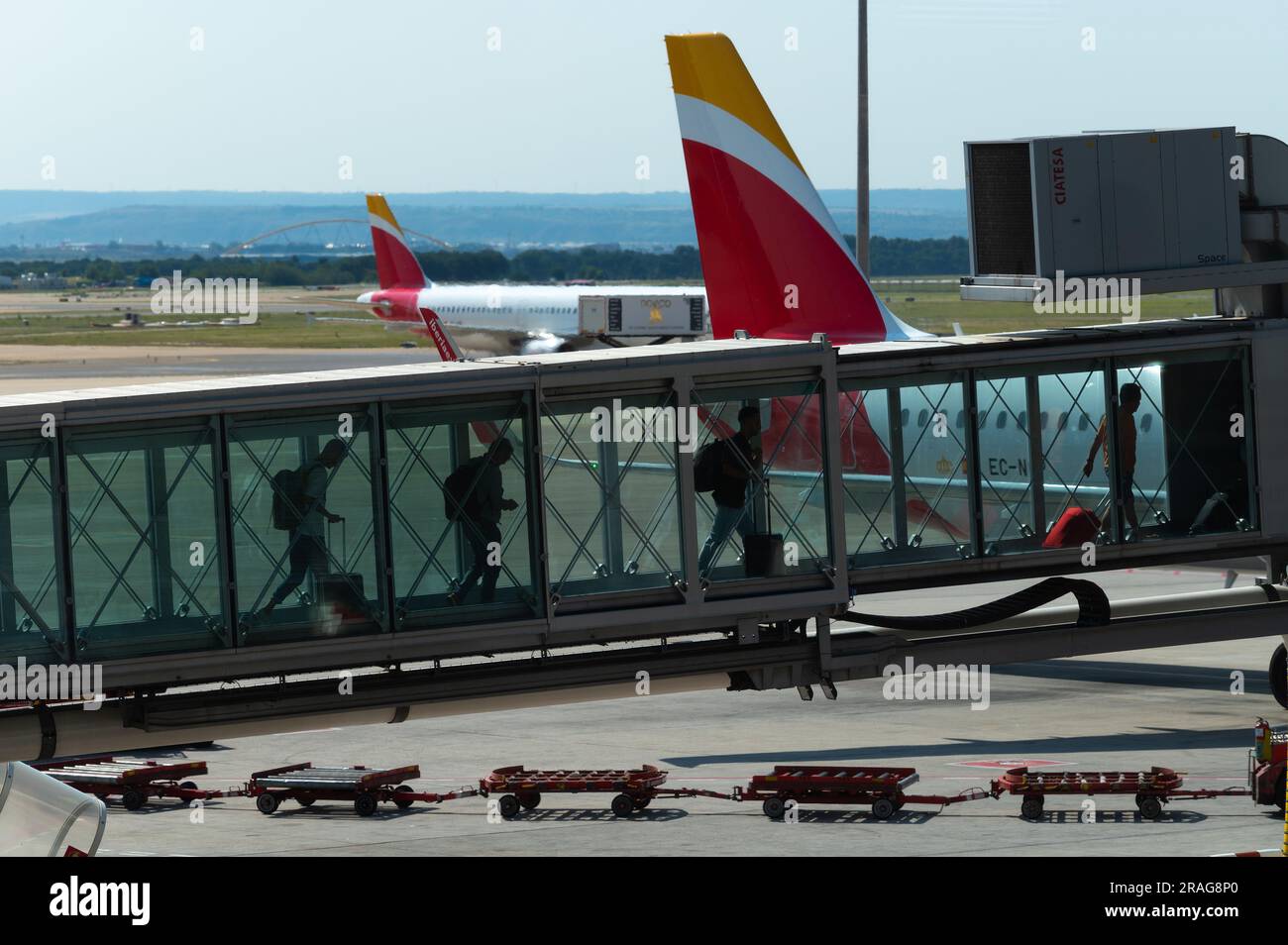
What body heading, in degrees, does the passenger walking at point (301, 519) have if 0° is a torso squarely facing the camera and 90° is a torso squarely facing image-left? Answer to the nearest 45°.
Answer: approximately 270°

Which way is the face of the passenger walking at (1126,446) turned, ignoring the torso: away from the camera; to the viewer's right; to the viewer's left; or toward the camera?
to the viewer's right

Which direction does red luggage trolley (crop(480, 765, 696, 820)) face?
to the viewer's right

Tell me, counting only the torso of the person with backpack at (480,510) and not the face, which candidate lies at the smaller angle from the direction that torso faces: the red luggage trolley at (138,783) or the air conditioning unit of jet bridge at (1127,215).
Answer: the air conditioning unit of jet bridge

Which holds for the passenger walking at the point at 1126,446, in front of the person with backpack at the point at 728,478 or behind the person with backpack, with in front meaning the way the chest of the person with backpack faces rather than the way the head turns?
in front

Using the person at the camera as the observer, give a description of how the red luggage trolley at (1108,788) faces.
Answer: facing to the right of the viewer

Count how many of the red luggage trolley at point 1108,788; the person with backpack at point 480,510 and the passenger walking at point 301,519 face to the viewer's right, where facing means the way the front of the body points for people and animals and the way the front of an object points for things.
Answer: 3

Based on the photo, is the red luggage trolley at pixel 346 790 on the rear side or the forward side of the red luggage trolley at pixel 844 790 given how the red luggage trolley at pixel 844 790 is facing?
on the rear side

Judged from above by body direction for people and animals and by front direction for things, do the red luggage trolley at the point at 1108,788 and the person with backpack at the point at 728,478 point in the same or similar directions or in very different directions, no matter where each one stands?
same or similar directions

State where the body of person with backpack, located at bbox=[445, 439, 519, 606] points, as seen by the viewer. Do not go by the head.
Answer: to the viewer's right
